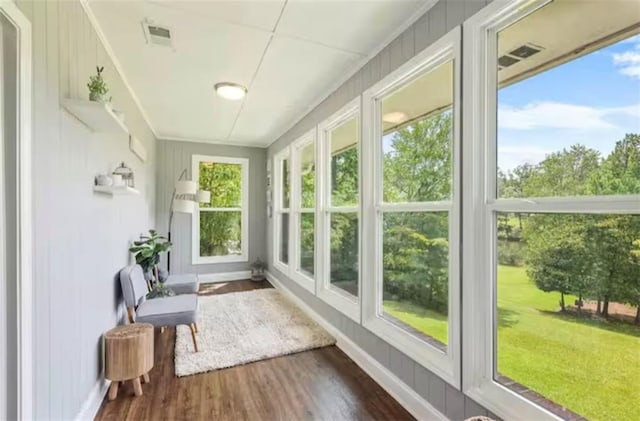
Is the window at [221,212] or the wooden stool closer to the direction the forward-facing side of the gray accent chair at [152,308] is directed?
the window

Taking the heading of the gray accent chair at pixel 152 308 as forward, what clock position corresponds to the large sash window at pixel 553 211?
The large sash window is roughly at 2 o'clock from the gray accent chair.

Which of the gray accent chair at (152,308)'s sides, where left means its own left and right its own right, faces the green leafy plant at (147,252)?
left

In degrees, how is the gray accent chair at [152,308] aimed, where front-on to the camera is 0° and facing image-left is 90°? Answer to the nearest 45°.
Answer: approximately 270°

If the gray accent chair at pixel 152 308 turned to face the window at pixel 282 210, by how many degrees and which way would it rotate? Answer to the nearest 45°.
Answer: approximately 45° to its left

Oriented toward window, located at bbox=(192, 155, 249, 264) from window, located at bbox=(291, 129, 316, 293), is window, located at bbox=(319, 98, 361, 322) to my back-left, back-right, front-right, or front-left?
back-left

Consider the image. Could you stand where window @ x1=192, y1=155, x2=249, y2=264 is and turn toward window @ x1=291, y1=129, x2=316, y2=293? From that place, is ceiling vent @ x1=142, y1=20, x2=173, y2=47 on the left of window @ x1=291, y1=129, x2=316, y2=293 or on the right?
right

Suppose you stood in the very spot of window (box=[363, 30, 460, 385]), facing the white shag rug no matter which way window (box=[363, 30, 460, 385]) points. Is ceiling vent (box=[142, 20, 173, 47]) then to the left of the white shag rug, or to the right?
left
